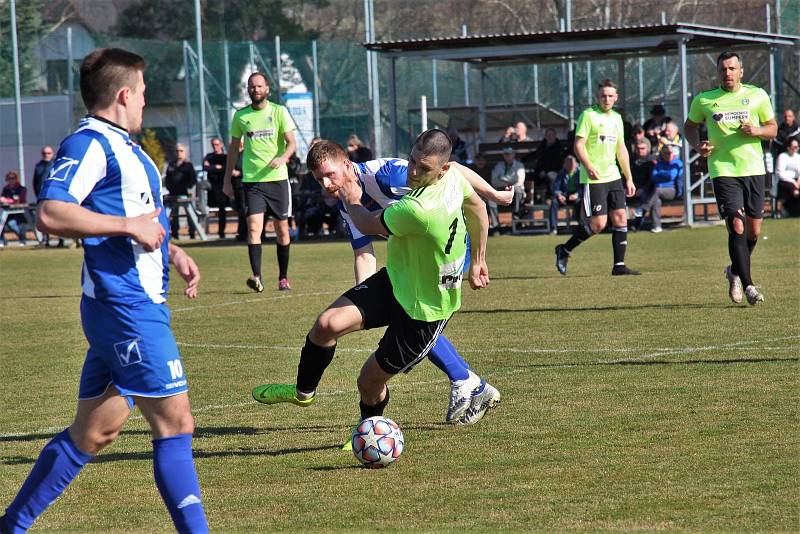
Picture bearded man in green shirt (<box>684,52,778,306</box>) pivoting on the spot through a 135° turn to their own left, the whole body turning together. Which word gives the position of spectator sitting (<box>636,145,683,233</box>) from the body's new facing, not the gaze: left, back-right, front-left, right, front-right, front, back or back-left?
front-left

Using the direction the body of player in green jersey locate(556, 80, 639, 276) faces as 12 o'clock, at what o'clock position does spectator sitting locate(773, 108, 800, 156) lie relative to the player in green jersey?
The spectator sitting is roughly at 8 o'clock from the player in green jersey.

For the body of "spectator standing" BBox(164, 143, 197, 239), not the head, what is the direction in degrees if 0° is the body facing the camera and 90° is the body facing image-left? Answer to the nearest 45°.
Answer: approximately 0°

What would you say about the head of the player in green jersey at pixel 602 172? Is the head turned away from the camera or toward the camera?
toward the camera

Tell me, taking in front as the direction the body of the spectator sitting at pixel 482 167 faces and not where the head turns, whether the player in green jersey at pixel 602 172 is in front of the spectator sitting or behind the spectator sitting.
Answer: in front

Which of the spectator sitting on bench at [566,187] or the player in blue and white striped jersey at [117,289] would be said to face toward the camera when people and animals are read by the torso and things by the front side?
the spectator sitting on bench

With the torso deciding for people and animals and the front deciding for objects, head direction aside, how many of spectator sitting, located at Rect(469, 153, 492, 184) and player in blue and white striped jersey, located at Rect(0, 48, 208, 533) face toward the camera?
1

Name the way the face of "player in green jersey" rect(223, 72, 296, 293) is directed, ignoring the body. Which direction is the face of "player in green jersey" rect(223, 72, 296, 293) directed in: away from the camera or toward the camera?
toward the camera

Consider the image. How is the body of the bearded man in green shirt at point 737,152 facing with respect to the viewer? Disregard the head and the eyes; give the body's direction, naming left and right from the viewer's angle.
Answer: facing the viewer

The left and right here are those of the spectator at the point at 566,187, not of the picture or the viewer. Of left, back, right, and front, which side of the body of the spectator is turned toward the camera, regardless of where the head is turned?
front
